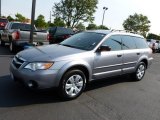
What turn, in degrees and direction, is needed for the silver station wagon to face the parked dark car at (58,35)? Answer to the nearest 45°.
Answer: approximately 135° to its right

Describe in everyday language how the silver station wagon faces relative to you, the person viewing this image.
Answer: facing the viewer and to the left of the viewer

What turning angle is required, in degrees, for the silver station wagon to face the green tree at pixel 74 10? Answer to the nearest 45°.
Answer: approximately 135° to its right
